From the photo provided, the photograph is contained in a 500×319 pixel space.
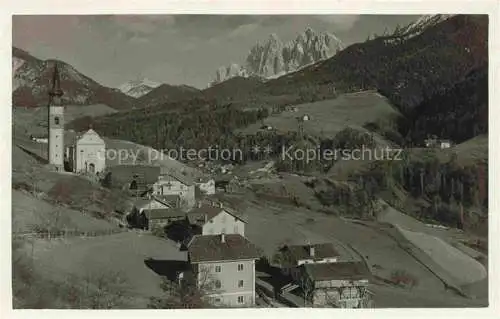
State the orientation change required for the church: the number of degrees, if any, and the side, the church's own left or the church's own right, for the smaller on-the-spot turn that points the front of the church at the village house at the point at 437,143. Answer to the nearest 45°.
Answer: approximately 90° to the church's own left

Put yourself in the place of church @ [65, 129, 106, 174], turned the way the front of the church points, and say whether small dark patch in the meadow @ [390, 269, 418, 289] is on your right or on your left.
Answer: on your left

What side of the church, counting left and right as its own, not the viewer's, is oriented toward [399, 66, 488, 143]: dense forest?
left

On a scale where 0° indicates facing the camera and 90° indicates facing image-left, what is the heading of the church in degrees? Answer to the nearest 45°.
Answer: approximately 0°

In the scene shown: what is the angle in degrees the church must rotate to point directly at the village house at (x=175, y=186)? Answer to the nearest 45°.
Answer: approximately 90° to its left
